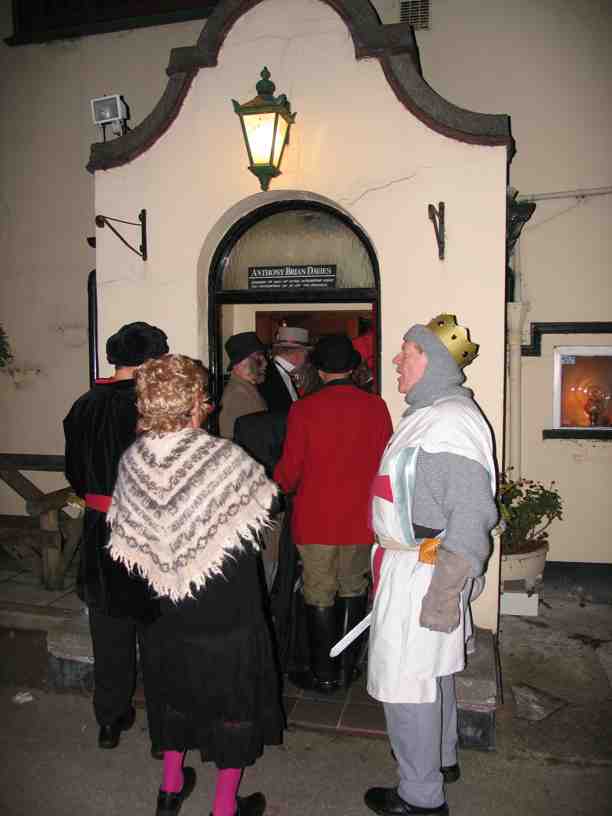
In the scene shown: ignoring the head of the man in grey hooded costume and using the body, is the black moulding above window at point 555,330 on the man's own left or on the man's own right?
on the man's own right

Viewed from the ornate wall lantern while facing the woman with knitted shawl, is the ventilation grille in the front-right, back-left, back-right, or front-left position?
back-left

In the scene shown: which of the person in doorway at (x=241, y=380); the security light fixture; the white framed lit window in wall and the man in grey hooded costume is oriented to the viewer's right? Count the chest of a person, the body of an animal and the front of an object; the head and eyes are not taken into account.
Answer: the person in doorway

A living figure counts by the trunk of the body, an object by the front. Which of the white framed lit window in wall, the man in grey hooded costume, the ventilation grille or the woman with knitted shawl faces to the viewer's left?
the man in grey hooded costume

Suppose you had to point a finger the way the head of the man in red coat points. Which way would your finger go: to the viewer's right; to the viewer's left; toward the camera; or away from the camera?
away from the camera

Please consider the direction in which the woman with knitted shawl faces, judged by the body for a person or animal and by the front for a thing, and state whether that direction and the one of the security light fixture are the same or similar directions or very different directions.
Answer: very different directions

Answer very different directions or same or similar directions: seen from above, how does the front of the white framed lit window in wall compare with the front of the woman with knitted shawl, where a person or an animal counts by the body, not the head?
very different directions

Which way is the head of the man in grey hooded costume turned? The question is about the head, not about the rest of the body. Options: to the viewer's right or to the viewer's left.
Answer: to the viewer's left

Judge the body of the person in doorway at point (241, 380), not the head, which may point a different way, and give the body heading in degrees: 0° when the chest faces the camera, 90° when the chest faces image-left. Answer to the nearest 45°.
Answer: approximately 270°

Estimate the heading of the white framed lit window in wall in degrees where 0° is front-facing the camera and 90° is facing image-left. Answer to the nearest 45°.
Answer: approximately 0°

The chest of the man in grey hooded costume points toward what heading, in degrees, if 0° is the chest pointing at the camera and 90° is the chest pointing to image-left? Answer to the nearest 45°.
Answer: approximately 90°
